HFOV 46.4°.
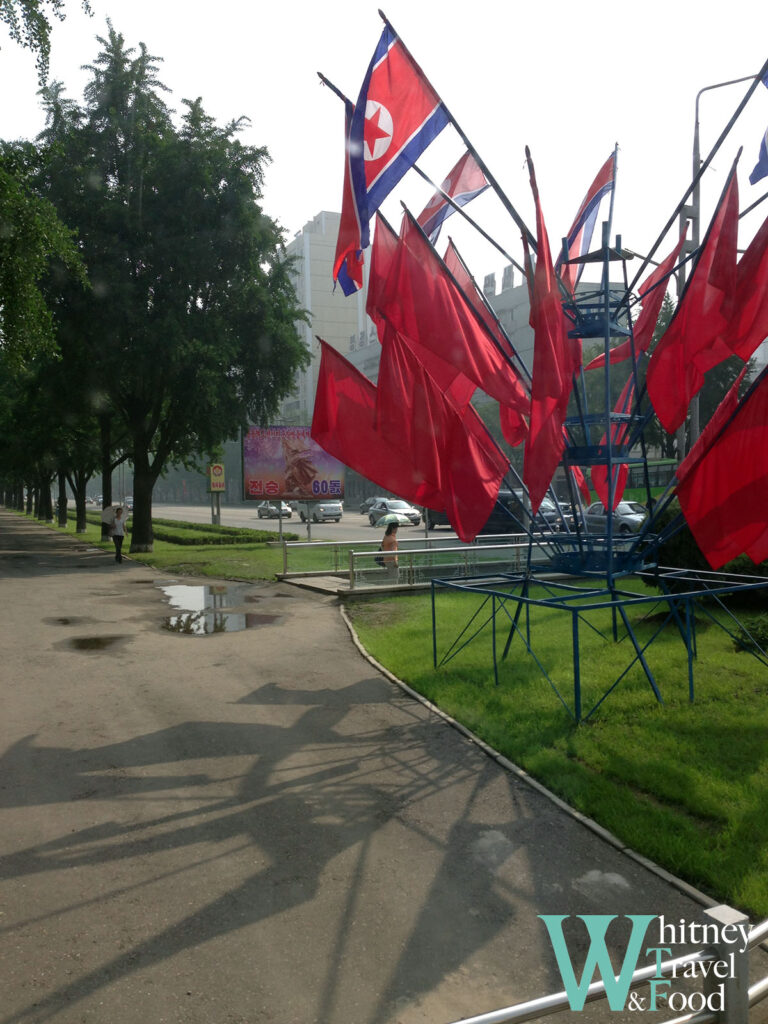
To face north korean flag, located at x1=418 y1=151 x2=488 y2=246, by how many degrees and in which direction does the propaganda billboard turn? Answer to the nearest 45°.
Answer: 0° — it already faces it

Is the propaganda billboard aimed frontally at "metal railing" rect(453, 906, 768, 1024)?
yes

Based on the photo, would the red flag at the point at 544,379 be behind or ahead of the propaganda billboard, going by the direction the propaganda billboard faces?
ahead

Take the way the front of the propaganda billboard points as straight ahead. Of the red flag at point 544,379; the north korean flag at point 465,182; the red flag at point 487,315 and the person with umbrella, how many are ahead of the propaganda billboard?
4

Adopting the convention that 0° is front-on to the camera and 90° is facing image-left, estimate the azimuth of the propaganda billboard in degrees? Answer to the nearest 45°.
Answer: approximately 0°

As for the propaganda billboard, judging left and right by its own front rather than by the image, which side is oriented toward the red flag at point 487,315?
front

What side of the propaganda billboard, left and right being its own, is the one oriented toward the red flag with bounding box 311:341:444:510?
front

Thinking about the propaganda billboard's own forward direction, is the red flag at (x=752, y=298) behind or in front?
in front

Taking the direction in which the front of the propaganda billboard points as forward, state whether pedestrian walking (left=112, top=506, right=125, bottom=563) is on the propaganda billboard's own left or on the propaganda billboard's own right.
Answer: on the propaganda billboard's own right
